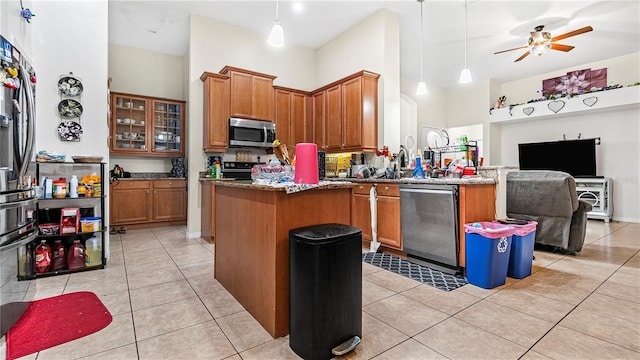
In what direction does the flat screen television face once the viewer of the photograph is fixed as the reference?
facing the viewer and to the left of the viewer

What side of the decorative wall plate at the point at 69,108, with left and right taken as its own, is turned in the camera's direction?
front

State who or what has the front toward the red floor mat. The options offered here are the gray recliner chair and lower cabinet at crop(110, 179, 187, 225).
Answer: the lower cabinet

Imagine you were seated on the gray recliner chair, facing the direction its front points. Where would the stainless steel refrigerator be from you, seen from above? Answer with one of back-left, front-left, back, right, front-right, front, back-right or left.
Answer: back

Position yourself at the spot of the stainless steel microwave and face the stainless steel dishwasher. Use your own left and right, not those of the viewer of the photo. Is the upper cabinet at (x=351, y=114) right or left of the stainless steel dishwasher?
left

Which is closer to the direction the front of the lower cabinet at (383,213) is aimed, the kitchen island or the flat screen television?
the kitchen island

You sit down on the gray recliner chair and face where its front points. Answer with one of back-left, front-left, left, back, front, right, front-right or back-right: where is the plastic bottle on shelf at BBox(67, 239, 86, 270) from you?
back

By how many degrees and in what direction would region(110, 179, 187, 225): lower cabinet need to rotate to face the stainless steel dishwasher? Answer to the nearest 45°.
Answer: approximately 45° to its left

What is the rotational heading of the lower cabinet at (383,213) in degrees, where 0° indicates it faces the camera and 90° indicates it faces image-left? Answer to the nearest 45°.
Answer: approximately 45°

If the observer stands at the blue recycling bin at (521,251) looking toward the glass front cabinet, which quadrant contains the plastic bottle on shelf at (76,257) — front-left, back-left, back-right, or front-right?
front-left

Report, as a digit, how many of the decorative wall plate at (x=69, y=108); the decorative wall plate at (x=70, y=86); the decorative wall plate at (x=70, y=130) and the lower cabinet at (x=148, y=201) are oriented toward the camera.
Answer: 4

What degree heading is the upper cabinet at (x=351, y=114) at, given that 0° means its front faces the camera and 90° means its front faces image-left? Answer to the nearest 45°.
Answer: approximately 45°

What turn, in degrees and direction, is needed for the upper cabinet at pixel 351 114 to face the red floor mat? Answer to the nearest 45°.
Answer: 0° — it already faces it

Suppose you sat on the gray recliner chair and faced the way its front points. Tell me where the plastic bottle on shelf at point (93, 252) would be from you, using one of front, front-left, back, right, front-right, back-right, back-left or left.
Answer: back

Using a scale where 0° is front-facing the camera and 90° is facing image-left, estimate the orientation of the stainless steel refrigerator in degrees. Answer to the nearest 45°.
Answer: approximately 270°

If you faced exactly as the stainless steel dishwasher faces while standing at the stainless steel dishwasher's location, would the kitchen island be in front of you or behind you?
in front

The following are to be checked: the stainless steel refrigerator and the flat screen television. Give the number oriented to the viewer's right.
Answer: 1
